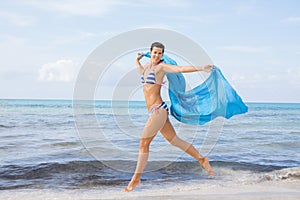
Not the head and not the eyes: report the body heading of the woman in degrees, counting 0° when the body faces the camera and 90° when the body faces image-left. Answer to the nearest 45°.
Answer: approximately 45°
